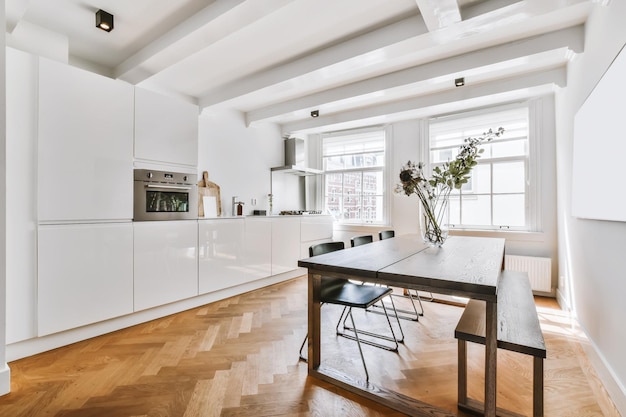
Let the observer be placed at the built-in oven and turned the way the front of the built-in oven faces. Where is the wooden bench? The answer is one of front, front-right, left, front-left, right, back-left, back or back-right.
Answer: front

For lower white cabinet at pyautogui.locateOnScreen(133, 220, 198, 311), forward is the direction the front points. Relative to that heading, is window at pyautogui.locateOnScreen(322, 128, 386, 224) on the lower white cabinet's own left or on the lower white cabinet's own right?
on the lower white cabinet's own left

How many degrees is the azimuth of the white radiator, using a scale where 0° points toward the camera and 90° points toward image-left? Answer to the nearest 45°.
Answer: approximately 0°

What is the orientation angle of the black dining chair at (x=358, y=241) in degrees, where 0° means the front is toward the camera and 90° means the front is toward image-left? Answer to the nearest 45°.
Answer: approximately 315°

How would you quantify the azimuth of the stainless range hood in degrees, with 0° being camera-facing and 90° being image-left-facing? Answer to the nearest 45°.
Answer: approximately 315°

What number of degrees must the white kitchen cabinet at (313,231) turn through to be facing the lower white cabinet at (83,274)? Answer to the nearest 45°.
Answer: approximately 90° to its right

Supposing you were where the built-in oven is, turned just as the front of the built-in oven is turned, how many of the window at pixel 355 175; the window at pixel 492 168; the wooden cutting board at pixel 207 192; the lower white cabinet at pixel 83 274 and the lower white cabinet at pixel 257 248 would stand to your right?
1

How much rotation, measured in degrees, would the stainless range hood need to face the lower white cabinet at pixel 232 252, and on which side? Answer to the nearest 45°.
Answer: approximately 90° to its right

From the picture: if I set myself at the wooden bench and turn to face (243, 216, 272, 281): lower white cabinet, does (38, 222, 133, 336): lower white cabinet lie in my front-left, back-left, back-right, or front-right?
front-left

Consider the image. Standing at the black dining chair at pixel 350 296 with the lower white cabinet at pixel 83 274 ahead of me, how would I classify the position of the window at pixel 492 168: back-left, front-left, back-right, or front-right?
back-right

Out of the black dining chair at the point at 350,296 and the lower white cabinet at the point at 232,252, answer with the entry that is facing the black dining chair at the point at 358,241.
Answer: the lower white cabinet

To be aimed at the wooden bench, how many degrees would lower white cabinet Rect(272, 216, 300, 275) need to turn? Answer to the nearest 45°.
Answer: approximately 45° to its right

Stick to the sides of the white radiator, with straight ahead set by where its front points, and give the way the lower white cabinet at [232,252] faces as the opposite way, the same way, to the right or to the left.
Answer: to the left

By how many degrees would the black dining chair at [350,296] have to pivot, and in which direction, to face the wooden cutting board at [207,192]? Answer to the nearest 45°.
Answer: approximately 180°

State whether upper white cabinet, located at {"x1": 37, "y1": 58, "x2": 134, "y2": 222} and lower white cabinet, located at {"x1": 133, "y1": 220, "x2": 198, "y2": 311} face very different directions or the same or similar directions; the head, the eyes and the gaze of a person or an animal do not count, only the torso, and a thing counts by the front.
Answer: same or similar directions

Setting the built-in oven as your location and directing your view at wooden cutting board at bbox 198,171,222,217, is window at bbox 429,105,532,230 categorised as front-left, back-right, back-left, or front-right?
front-right

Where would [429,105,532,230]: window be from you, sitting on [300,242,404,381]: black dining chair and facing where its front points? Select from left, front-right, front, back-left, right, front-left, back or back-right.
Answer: left

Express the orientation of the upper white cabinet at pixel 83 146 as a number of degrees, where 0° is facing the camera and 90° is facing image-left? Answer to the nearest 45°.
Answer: approximately 315°
